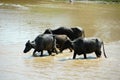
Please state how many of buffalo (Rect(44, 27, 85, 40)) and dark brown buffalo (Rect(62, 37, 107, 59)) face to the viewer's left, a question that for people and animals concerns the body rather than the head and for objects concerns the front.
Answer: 2

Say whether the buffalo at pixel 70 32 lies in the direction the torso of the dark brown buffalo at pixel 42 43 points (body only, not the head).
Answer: no

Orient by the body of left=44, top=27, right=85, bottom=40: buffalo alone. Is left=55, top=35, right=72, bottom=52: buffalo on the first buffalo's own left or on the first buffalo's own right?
on the first buffalo's own left

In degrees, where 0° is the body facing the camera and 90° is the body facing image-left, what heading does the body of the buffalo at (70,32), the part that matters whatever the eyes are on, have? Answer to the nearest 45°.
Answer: approximately 90°

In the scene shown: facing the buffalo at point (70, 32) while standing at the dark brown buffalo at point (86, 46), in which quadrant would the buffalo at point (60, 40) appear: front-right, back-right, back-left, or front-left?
front-left

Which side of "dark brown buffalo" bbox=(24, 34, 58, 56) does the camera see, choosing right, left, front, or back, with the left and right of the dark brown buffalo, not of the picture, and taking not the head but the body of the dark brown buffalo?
left

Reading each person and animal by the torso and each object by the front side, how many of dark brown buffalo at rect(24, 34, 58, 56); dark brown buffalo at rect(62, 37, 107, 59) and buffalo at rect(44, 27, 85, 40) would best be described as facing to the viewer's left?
3

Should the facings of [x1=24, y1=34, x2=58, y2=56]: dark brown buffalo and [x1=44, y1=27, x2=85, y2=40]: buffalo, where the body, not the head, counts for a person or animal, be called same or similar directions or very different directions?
same or similar directions

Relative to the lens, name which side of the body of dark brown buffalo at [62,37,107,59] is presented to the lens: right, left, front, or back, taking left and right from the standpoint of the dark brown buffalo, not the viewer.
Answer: left

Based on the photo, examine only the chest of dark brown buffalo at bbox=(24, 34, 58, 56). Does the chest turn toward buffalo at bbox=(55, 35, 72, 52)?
no

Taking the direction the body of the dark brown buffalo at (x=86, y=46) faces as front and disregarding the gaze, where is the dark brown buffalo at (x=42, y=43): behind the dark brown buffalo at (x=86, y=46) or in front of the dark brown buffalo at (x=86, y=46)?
in front

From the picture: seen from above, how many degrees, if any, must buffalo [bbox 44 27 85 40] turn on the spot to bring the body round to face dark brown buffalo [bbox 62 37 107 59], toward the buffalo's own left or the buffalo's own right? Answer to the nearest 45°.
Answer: approximately 90° to the buffalo's own left
